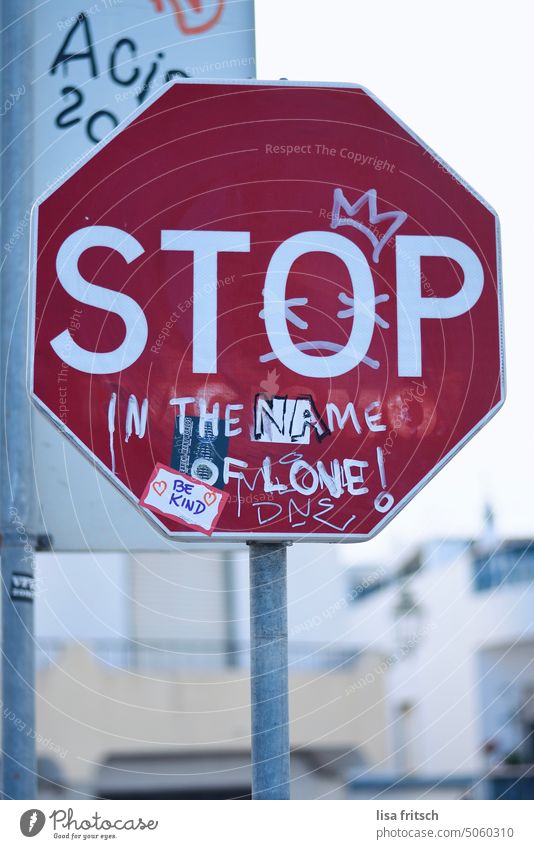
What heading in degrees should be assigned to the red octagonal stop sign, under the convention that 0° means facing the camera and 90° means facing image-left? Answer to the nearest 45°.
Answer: approximately 0°

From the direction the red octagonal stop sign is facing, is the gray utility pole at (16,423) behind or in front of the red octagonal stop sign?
behind
